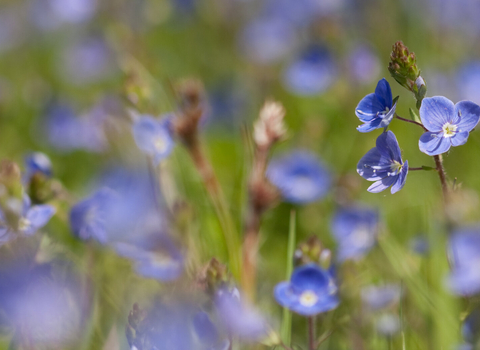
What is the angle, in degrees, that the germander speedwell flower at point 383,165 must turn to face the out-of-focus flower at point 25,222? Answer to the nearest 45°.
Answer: approximately 45° to its right

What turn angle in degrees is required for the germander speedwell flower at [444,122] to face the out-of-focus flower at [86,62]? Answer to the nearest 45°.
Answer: approximately 135° to its right

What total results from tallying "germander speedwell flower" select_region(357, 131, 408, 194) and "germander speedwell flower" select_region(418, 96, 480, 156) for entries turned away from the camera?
0

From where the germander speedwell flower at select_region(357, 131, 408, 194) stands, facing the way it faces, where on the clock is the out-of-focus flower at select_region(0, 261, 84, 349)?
The out-of-focus flower is roughly at 1 o'clock from the germander speedwell flower.

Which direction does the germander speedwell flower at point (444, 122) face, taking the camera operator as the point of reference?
facing the viewer

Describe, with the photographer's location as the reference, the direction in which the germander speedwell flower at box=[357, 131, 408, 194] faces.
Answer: facing the viewer and to the left of the viewer

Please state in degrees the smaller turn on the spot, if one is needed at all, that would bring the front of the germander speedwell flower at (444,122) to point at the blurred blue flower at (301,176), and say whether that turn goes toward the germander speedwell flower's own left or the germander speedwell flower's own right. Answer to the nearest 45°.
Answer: approximately 135° to the germander speedwell flower's own right
